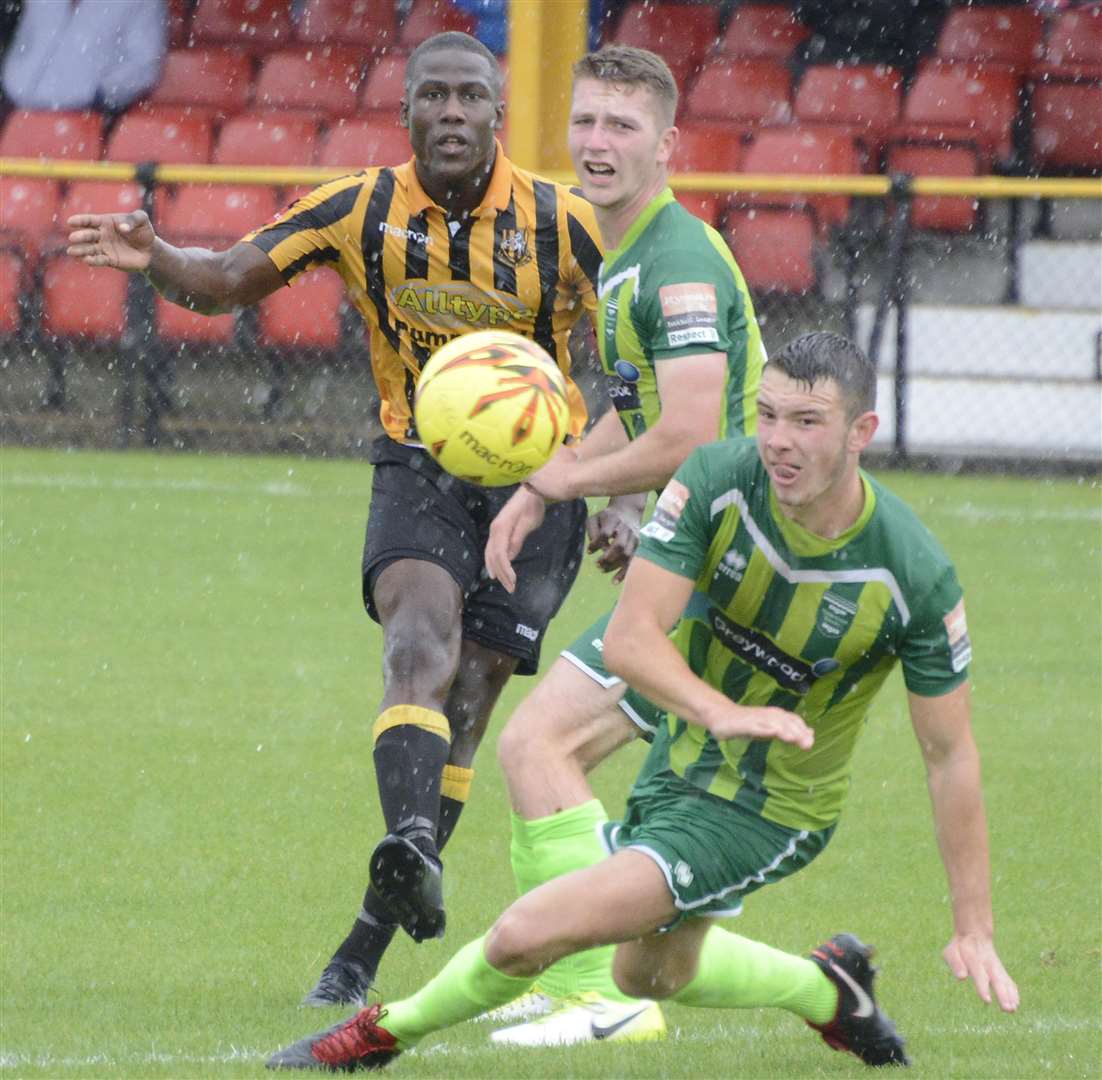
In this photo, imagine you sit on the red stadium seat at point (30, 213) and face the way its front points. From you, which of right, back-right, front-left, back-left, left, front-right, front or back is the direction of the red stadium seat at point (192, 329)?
front-left

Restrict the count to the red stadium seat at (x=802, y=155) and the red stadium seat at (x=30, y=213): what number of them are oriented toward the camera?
2

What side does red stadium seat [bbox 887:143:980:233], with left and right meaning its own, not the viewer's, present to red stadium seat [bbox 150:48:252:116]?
right

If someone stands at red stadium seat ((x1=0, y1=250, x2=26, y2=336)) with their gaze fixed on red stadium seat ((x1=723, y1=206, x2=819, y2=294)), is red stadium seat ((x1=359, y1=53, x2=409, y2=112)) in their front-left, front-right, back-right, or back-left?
front-left

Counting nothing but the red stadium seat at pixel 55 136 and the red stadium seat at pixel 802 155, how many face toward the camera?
2

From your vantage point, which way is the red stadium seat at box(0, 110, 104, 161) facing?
toward the camera

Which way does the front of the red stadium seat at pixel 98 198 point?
toward the camera

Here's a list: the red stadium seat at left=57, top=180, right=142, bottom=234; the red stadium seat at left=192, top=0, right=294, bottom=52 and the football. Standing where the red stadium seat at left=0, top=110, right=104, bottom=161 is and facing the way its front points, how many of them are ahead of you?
2

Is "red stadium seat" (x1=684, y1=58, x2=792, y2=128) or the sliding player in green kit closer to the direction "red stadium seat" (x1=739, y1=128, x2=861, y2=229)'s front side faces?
the sliding player in green kit

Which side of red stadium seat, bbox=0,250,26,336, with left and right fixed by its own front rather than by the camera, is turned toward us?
front

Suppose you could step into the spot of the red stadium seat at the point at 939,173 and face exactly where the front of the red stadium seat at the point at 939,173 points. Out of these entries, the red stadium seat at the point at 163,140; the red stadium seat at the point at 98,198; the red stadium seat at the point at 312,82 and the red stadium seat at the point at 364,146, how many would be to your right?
4

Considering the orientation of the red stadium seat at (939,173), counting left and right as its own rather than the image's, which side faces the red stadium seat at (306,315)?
right

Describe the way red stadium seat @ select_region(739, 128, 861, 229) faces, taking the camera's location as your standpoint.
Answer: facing the viewer

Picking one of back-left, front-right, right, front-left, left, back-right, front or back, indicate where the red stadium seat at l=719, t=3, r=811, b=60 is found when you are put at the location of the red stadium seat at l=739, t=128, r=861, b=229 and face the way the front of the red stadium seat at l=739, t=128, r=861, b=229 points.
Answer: back

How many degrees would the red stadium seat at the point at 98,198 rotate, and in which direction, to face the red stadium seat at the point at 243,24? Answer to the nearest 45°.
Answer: approximately 180°
